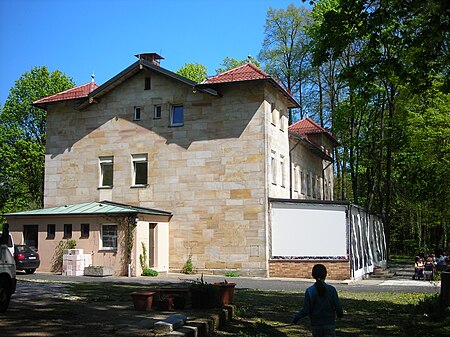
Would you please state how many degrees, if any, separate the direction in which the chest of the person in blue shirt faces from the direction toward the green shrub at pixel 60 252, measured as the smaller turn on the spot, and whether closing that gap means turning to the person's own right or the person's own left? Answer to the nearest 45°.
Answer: approximately 45° to the person's own left

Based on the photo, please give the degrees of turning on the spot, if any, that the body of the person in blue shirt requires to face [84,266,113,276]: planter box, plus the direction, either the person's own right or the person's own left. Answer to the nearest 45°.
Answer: approximately 45° to the person's own left

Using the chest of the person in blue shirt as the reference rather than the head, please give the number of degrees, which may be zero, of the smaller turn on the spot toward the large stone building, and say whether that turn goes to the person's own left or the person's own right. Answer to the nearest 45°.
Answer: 0° — they already face it

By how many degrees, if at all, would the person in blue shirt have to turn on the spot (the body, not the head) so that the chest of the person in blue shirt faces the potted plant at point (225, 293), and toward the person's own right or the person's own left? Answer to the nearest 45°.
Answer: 0° — they already face it

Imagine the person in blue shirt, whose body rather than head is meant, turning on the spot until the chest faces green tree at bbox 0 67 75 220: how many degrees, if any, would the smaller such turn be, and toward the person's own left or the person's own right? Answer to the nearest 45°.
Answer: approximately 45° to the person's own left

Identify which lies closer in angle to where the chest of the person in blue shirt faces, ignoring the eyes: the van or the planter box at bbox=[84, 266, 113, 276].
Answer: the planter box

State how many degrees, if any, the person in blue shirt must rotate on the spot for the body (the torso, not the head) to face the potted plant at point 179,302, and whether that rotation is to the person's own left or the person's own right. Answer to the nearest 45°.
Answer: approximately 45° to the person's own left

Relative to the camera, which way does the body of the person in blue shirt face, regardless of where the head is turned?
away from the camera

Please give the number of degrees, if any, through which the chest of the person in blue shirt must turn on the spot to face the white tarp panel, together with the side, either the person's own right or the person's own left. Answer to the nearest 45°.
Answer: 0° — they already face it

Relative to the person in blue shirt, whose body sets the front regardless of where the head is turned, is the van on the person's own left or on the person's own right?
on the person's own left

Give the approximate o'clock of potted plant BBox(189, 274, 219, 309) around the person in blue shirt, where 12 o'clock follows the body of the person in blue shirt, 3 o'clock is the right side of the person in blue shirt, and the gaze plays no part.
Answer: The potted plant is roughly at 11 o'clock from the person in blue shirt.
